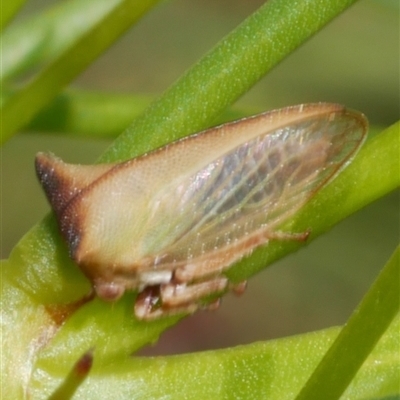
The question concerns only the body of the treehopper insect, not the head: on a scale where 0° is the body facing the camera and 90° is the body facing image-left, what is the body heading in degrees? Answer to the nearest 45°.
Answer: approximately 90°
